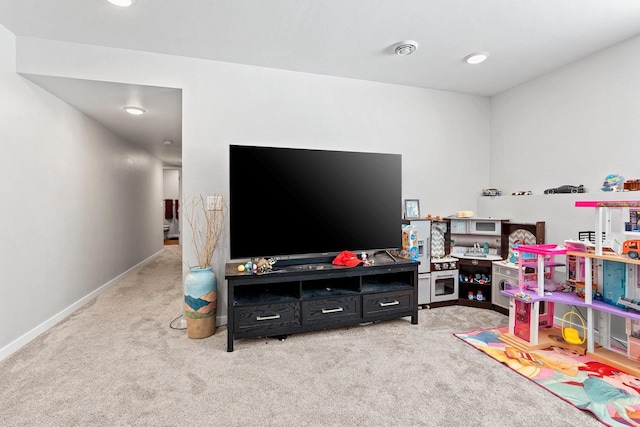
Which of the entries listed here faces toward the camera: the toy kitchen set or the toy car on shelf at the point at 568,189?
the toy kitchen set

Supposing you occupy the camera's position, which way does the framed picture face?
facing the viewer

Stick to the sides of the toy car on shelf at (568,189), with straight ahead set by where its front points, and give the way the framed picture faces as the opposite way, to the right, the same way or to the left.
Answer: to the left

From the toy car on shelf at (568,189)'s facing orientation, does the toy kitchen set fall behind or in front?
in front

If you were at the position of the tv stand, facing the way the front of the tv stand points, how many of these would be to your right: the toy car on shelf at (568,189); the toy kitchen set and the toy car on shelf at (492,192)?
0

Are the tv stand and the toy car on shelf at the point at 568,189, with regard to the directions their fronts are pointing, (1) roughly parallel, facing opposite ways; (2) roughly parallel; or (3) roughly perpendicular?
roughly parallel, facing opposite ways

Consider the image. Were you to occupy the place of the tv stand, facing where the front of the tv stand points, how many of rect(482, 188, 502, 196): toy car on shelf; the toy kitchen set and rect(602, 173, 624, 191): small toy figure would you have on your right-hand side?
0

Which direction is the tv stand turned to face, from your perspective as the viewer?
facing the viewer and to the right of the viewer

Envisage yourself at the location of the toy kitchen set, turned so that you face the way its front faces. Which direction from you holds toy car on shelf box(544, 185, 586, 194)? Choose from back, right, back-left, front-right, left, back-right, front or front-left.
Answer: left

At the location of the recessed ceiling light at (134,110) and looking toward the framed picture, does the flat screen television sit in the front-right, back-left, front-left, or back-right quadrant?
front-right

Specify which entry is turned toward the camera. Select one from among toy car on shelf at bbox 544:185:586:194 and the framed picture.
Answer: the framed picture

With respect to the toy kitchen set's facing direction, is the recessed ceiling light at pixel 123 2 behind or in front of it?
in front

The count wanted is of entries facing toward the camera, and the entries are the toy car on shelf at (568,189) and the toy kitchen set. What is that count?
1

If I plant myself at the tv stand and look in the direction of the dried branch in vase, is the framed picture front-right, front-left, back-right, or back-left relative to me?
back-right

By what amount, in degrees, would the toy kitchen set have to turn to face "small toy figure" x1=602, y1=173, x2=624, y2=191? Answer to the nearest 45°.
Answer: approximately 90° to its left

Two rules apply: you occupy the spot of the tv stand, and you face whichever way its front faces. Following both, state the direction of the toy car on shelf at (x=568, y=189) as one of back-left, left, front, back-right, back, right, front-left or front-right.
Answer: front-left

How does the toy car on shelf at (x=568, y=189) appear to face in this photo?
to the viewer's left

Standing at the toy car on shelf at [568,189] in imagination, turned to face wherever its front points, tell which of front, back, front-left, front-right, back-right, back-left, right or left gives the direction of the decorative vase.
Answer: front-left

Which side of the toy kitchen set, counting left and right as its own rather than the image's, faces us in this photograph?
front
